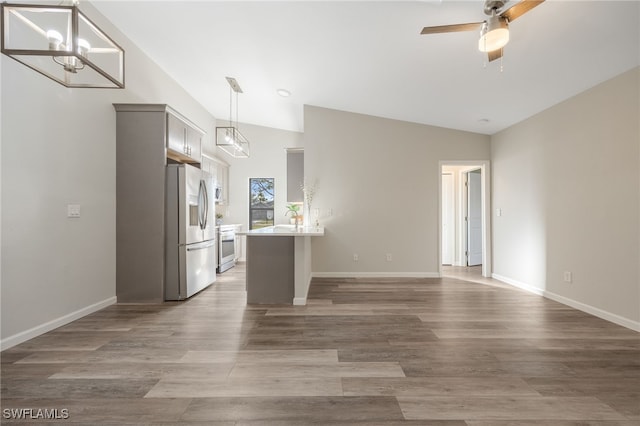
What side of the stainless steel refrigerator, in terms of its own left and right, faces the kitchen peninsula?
front

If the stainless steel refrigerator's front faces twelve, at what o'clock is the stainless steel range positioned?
The stainless steel range is roughly at 8 o'clock from the stainless steel refrigerator.

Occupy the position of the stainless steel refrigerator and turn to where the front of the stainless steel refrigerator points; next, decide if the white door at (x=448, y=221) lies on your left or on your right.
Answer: on your left

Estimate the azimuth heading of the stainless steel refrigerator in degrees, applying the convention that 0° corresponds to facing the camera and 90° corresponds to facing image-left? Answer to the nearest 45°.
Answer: approximately 315°

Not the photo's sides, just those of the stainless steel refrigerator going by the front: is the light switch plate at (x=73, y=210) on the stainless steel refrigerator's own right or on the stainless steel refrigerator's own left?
on the stainless steel refrigerator's own right
